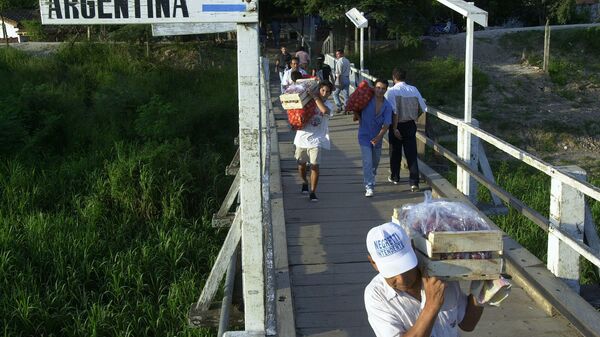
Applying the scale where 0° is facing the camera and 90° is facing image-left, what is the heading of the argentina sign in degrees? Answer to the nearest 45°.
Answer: approximately 0°

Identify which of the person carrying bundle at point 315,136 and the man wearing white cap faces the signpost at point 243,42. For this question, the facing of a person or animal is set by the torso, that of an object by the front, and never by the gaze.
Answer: the person carrying bundle

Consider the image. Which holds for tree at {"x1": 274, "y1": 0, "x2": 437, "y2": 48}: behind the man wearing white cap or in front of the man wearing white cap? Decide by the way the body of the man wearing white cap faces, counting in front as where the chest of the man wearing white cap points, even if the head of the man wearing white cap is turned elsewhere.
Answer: behind

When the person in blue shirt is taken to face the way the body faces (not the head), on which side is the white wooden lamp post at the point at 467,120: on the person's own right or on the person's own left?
on the person's own left
